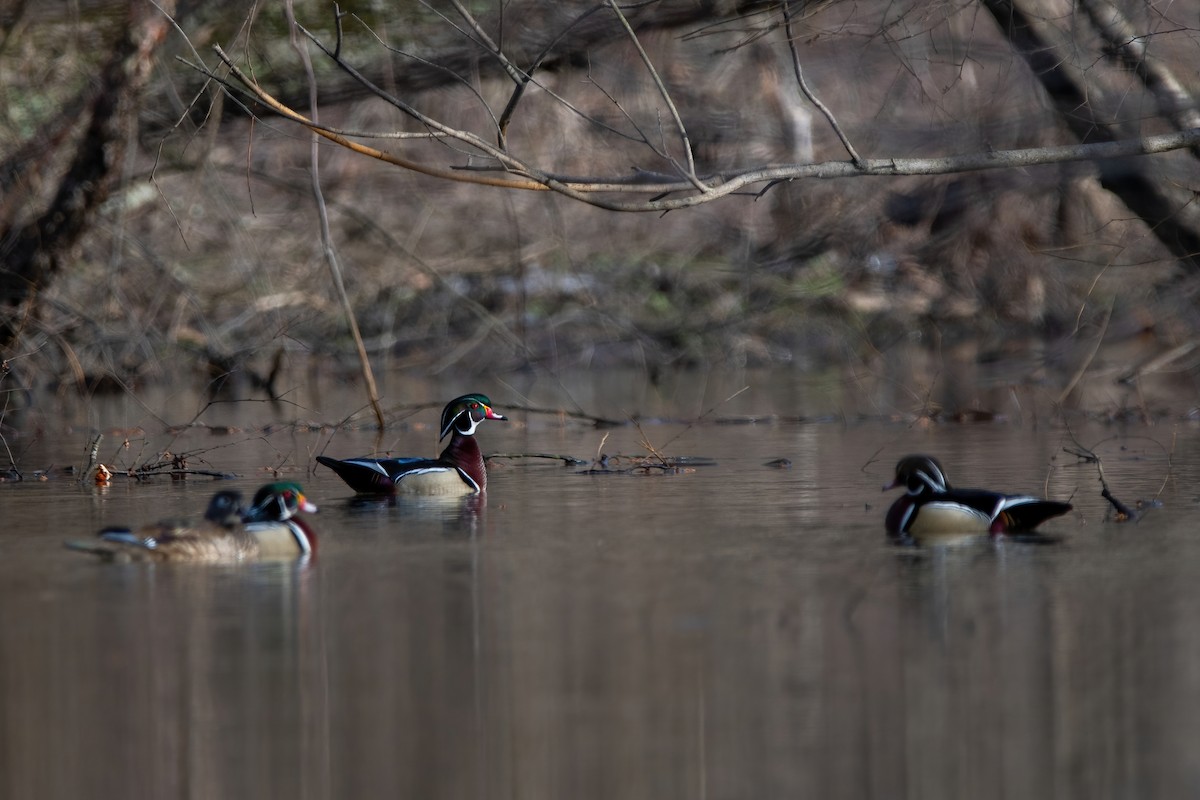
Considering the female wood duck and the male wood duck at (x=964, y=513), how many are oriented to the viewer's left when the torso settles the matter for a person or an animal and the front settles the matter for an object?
1

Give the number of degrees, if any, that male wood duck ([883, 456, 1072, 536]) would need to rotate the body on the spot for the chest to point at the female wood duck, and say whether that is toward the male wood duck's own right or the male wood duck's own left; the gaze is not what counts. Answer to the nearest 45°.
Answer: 0° — it already faces it

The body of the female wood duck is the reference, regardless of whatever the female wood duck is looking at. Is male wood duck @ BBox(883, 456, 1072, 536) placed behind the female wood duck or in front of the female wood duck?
in front

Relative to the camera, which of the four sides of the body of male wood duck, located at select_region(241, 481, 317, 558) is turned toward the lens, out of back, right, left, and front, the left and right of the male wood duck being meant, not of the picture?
right

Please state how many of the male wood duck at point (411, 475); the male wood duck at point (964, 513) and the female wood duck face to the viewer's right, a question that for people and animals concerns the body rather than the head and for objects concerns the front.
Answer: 2

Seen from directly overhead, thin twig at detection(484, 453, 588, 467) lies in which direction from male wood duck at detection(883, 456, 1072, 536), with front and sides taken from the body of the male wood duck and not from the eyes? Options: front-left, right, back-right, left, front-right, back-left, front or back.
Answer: front-right

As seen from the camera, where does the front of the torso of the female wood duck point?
to the viewer's right

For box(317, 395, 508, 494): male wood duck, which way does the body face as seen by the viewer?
to the viewer's right

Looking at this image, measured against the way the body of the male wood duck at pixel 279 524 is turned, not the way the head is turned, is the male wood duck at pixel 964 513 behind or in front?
in front

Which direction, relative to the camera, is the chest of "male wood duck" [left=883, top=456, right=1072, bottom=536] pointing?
to the viewer's left

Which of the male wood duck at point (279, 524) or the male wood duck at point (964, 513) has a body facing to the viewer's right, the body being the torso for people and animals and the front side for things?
the male wood duck at point (279, 524)
